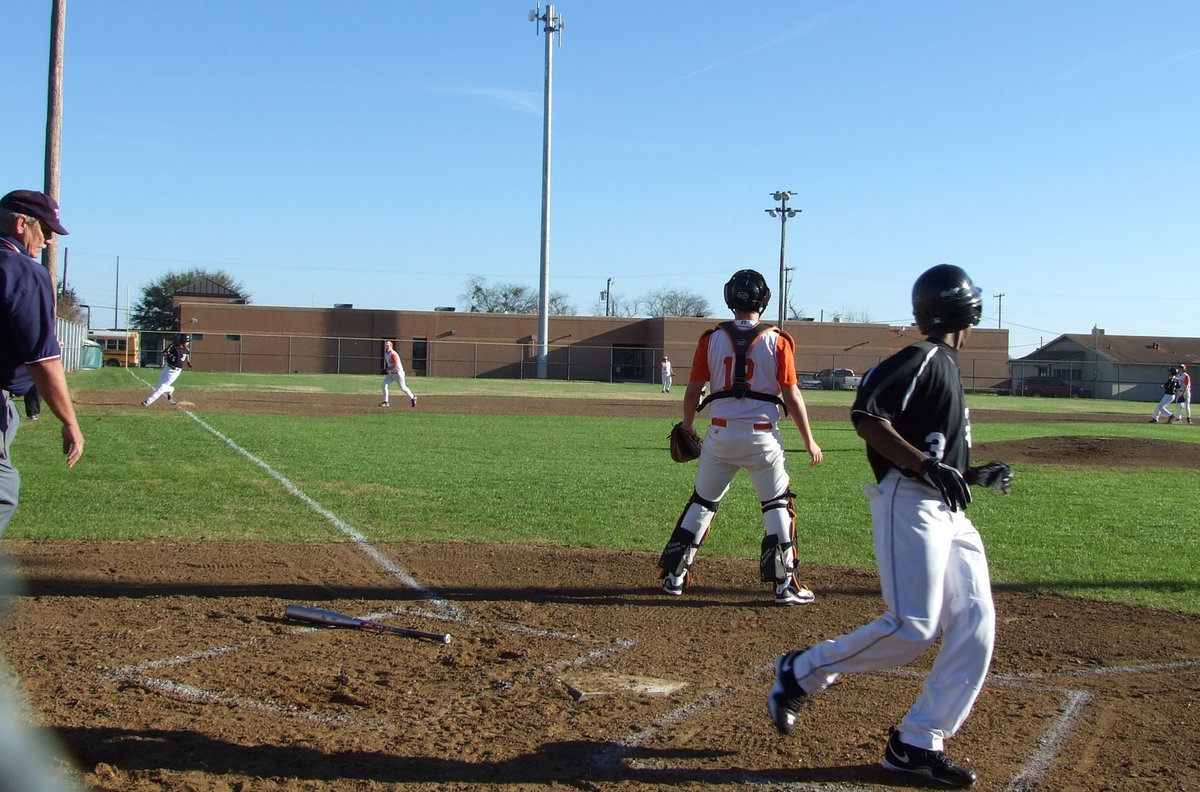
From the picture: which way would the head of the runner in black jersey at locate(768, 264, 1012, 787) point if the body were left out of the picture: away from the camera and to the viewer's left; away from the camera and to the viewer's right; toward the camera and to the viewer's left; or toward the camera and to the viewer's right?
away from the camera and to the viewer's right

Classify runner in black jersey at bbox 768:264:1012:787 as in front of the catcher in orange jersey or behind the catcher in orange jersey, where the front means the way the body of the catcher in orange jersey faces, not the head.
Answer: behind

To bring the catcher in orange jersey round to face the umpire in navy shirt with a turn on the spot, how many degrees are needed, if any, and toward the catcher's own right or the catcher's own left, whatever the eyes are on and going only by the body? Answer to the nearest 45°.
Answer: approximately 135° to the catcher's own left

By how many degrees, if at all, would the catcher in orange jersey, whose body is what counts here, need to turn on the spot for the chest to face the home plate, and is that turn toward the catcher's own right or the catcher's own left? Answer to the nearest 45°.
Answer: approximately 180°

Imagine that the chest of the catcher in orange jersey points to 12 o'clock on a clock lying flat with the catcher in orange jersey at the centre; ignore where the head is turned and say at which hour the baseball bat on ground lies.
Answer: The baseball bat on ground is roughly at 8 o'clock from the catcher in orange jersey.

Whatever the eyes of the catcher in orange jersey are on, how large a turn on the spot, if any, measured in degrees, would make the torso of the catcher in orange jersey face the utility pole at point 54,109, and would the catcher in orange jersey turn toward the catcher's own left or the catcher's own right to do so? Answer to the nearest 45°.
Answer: approximately 45° to the catcher's own left

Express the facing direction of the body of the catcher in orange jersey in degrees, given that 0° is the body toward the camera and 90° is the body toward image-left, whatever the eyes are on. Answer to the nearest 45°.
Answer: approximately 180°

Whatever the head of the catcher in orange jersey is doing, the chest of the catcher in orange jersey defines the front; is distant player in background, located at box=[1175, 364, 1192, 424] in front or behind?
in front

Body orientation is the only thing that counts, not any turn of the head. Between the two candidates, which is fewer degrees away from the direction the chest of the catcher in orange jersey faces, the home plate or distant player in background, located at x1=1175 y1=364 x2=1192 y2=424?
the distant player in background
